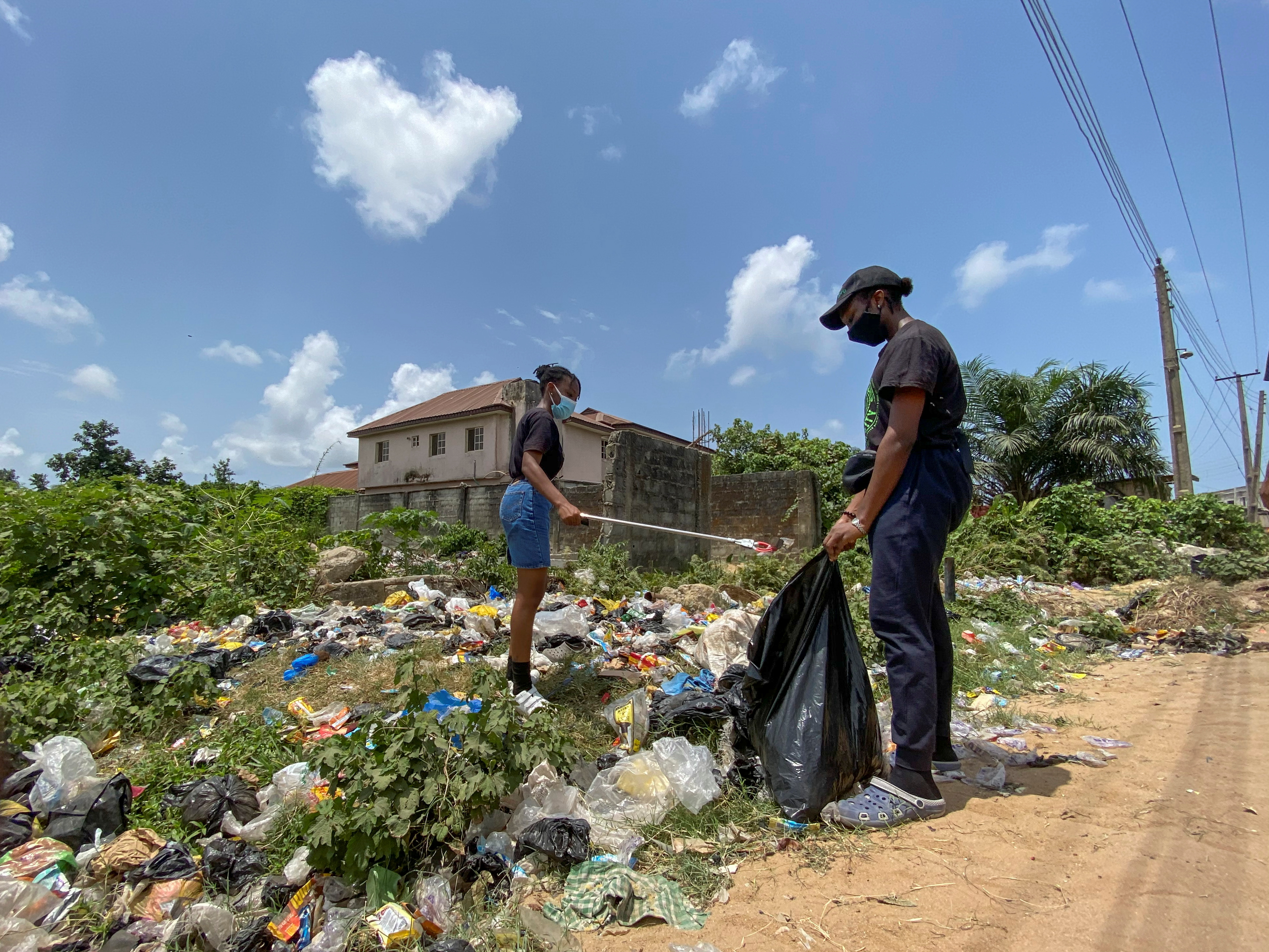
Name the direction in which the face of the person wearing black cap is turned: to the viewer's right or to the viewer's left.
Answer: to the viewer's left

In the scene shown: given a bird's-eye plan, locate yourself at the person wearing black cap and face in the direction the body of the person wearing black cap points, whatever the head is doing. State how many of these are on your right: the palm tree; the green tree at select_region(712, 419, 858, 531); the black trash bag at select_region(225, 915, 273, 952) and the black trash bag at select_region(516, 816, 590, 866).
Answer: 2

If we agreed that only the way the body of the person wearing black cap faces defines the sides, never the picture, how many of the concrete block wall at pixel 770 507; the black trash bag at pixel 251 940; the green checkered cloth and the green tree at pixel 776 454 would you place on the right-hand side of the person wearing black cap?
2

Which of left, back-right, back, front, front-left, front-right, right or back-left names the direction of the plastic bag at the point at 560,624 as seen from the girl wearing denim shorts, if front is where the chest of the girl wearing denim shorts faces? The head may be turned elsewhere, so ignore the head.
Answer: left

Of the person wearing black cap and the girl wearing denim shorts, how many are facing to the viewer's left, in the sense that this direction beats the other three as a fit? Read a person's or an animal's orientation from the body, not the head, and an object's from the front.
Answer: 1

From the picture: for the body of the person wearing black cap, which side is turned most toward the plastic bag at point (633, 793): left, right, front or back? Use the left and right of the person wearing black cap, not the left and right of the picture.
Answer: front

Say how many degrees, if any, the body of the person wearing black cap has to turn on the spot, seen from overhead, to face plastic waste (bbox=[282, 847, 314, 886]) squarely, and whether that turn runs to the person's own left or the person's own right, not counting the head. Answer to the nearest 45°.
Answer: approximately 45° to the person's own left

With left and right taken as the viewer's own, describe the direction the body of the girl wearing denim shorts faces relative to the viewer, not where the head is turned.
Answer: facing to the right of the viewer

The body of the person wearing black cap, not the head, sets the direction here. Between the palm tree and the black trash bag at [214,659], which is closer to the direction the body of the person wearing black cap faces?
the black trash bag

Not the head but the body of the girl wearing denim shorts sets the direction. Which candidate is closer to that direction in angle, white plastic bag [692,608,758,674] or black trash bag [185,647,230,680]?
the white plastic bag

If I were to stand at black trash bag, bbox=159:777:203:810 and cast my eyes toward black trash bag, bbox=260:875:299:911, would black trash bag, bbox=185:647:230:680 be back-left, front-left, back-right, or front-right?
back-left

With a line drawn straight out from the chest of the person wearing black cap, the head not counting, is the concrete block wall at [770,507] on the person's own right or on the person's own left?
on the person's own right

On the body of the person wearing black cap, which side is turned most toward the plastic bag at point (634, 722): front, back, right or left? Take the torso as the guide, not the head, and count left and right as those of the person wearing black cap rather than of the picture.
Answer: front

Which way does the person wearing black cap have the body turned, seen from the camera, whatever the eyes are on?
to the viewer's left

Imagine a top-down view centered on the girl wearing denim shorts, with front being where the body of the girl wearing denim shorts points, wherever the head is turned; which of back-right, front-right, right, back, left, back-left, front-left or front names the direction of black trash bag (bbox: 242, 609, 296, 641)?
back-left
